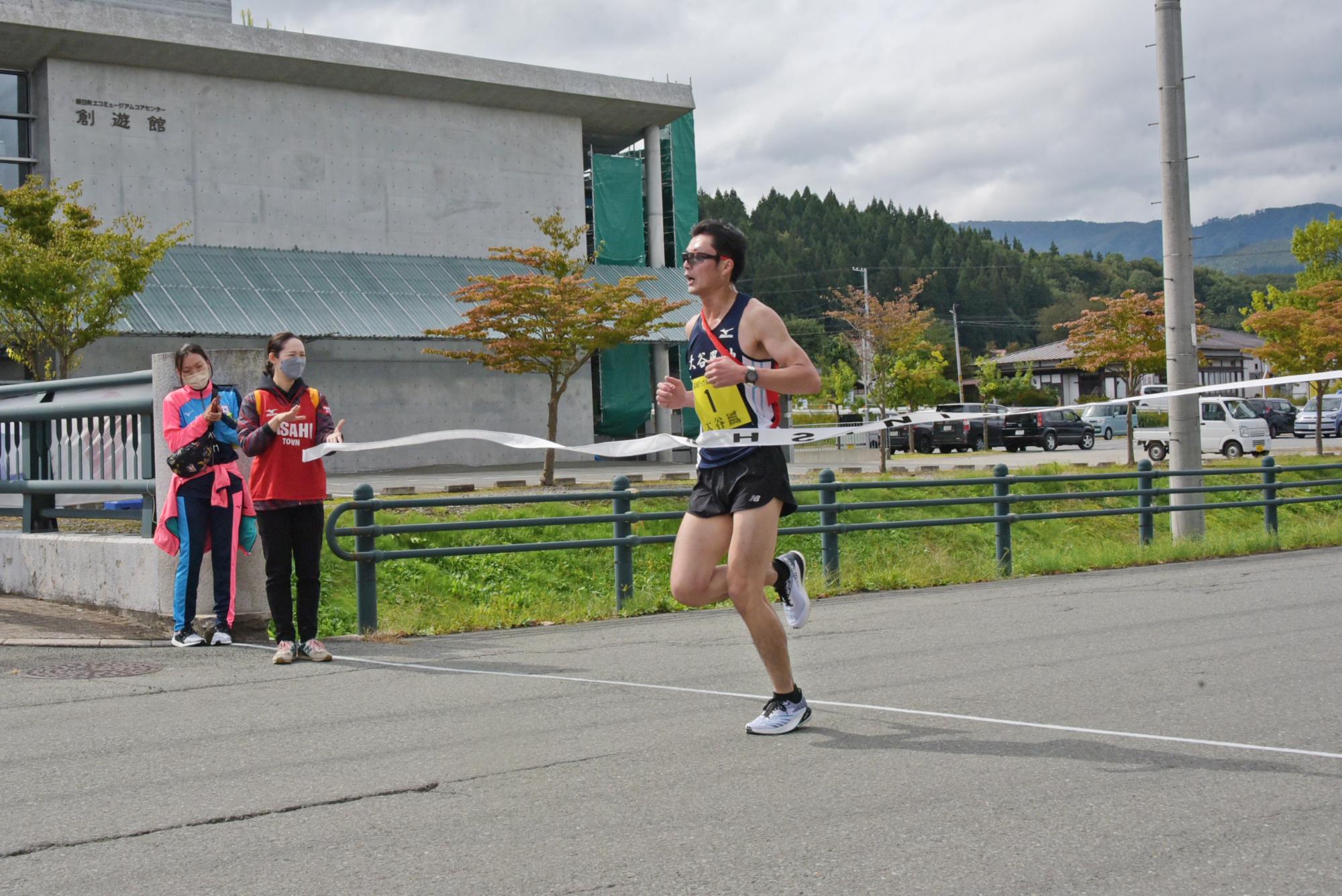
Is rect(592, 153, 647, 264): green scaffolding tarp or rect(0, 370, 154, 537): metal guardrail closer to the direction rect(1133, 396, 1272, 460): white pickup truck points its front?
the metal guardrail

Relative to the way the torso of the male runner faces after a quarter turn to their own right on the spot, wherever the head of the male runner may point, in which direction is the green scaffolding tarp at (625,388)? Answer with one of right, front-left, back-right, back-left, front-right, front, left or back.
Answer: front-right

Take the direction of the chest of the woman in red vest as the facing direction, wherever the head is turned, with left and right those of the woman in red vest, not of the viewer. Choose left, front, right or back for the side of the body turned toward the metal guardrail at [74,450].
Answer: back

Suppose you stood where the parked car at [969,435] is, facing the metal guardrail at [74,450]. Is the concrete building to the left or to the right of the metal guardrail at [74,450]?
right

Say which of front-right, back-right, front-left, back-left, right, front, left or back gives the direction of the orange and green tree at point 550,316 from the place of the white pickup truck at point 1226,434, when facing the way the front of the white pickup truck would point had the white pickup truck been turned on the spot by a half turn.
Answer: left

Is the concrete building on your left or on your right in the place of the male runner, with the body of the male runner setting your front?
on your right

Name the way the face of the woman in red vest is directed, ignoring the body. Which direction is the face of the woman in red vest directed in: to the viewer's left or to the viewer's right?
to the viewer's right

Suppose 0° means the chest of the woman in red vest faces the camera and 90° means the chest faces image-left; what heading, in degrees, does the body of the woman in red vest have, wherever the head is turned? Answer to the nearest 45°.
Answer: approximately 315°

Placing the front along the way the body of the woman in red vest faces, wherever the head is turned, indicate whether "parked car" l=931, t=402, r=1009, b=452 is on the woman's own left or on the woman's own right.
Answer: on the woman's own left
